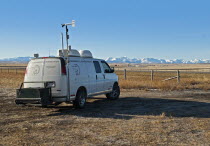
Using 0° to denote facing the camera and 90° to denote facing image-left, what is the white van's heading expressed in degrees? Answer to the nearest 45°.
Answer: approximately 225°
